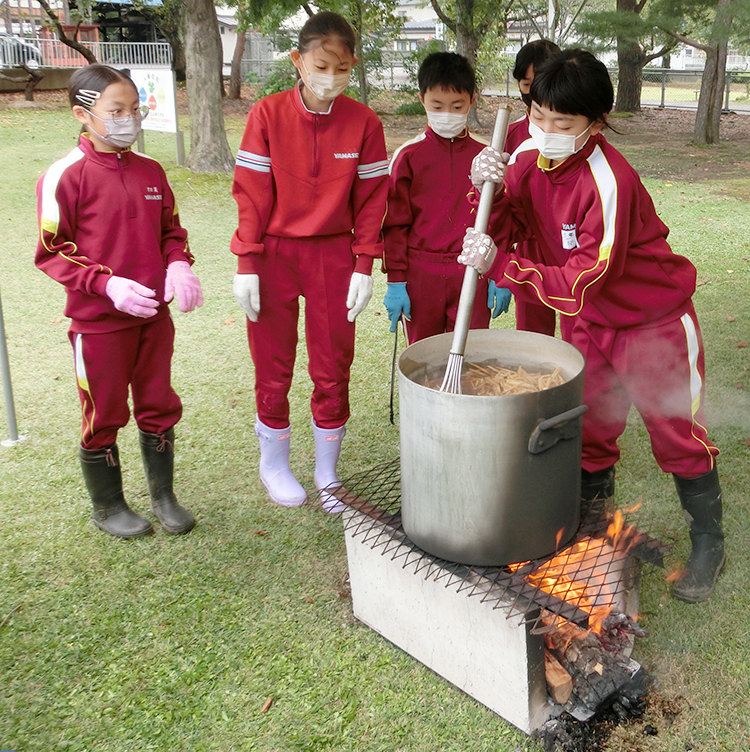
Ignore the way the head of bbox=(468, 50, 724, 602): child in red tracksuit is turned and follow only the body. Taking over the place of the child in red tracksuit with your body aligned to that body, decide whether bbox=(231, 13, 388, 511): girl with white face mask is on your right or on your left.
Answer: on your right

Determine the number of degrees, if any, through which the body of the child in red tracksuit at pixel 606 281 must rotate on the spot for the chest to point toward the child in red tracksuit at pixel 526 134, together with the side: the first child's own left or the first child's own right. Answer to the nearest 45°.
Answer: approximately 135° to the first child's own right

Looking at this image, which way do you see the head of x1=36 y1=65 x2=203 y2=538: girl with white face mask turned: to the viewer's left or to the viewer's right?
to the viewer's right

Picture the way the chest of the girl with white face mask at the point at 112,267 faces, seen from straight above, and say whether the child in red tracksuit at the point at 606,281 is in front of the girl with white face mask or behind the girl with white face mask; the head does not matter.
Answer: in front

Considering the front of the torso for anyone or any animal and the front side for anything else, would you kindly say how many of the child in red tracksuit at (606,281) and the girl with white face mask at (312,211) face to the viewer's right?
0

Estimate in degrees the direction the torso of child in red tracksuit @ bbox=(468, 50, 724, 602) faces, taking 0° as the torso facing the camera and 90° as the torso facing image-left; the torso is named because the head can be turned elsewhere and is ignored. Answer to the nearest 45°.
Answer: approximately 45°

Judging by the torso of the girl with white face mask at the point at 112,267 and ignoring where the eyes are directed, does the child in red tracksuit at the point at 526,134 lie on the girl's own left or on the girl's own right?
on the girl's own left

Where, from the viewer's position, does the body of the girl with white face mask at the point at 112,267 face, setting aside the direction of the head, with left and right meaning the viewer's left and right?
facing the viewer and to the right of the viewer

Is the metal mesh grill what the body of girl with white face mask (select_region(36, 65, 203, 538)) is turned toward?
yes

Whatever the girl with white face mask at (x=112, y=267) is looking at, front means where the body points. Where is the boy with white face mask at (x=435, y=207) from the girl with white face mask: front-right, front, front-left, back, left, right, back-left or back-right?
front-left

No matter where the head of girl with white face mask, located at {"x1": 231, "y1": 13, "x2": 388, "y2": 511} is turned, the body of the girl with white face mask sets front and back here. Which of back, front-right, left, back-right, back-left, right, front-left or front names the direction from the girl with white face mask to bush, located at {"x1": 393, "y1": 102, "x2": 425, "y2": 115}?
back

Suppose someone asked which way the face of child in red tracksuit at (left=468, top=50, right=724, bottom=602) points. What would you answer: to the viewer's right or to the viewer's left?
to the viewer's left

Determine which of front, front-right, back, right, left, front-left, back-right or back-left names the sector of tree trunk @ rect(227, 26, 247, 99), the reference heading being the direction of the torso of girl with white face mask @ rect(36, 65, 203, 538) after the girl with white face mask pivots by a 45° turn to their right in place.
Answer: back

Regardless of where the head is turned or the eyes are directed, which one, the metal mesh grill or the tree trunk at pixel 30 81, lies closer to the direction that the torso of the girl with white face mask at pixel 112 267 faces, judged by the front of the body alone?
the metal mesh grill
